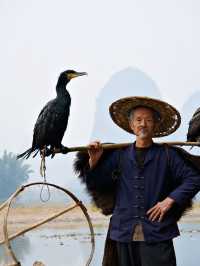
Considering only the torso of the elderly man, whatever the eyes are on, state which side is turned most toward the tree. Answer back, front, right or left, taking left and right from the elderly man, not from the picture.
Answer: back

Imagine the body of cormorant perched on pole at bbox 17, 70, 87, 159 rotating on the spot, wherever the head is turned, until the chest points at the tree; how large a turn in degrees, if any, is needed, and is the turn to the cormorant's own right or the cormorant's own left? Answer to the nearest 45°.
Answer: approximately 90° to the cormorant's own left

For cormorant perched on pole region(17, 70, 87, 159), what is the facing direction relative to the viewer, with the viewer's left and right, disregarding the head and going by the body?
facing to the right of the viewer
